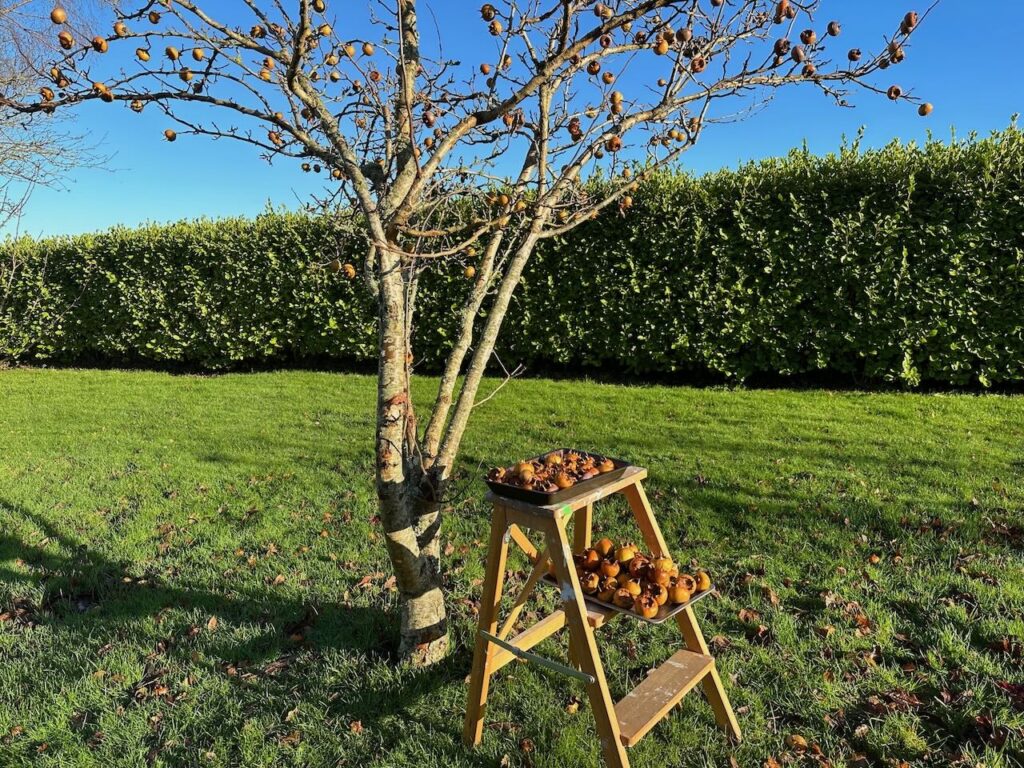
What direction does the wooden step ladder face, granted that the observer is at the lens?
facing the viewer and to the right of the viewer

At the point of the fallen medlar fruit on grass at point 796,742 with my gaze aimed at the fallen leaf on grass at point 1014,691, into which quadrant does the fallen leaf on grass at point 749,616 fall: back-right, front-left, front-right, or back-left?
front-left

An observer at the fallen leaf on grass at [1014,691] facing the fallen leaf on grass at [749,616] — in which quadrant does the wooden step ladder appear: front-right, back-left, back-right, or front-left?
front-left

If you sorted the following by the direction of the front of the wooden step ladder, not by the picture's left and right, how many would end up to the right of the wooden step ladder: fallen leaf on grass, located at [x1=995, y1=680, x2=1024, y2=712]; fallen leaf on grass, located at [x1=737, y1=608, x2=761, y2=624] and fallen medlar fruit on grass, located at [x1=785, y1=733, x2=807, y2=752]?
0

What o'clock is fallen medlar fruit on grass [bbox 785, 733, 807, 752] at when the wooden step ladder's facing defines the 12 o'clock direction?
The fallen medlar fruit on grass is roughly at 10 o'clock from the wooden step ladder.

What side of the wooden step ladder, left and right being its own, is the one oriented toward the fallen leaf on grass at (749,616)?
left

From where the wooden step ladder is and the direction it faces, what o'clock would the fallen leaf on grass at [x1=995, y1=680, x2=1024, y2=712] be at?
The fallen leaf on grass is roughly at 10 o'clock from the wooden step ladder.

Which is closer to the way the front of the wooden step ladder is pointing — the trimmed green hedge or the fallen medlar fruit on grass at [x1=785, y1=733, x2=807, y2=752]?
the fallen medlar fruit on grass

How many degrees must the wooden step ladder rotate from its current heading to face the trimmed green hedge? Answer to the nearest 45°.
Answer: approximately 135° to its left
